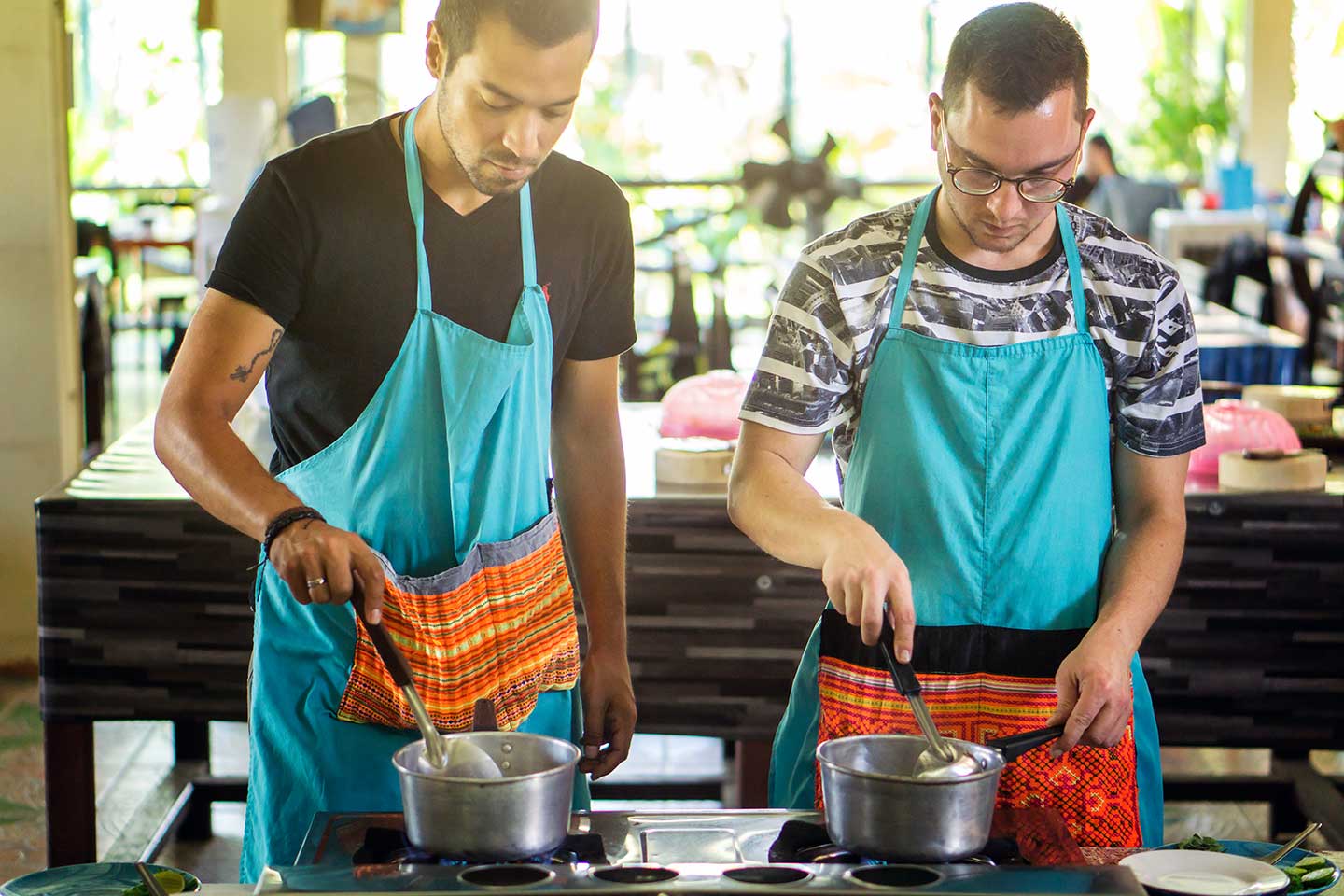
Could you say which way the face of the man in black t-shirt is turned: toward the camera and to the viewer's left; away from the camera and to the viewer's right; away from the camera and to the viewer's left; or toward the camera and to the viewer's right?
toward the camera and to the viewer's right

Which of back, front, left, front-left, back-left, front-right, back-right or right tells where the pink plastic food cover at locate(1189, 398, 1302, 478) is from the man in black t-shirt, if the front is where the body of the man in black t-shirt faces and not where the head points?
left

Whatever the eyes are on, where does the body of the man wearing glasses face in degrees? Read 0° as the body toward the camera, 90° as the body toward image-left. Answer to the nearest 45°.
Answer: approximately 0°

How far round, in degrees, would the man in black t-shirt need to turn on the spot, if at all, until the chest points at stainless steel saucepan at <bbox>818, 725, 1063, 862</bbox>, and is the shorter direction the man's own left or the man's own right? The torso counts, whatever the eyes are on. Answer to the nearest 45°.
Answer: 0° — they already face it

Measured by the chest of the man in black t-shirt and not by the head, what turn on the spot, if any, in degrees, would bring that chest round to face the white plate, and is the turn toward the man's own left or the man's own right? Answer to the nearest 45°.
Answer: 0° — they already face it

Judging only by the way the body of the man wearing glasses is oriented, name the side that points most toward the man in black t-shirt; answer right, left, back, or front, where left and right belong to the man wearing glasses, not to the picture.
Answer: right
